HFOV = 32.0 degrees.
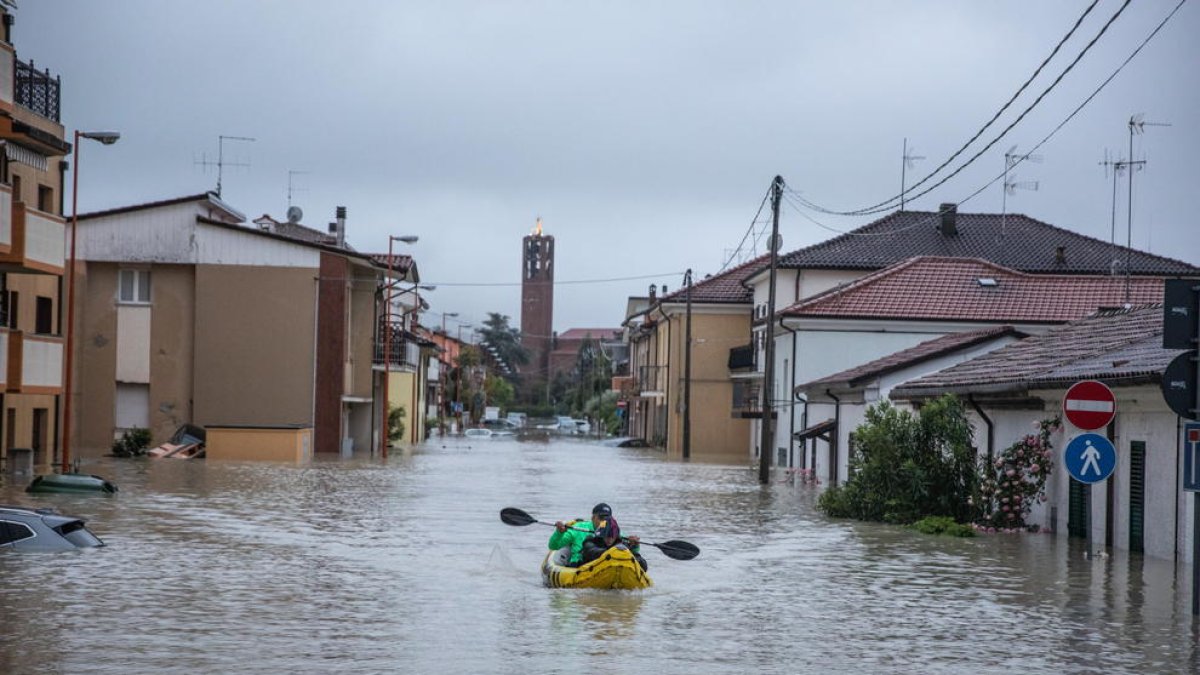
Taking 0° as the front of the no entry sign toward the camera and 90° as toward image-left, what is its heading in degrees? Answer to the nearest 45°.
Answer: approximately 0°

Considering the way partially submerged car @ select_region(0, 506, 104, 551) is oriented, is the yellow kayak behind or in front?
behind

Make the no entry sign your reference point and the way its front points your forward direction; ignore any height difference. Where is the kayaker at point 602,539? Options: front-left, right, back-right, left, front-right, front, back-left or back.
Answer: right

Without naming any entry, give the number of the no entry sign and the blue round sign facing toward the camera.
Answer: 2

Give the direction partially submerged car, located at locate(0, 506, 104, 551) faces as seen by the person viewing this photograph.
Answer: facing away from the viewer and to the left of the viewer

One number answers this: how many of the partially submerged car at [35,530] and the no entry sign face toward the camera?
1
